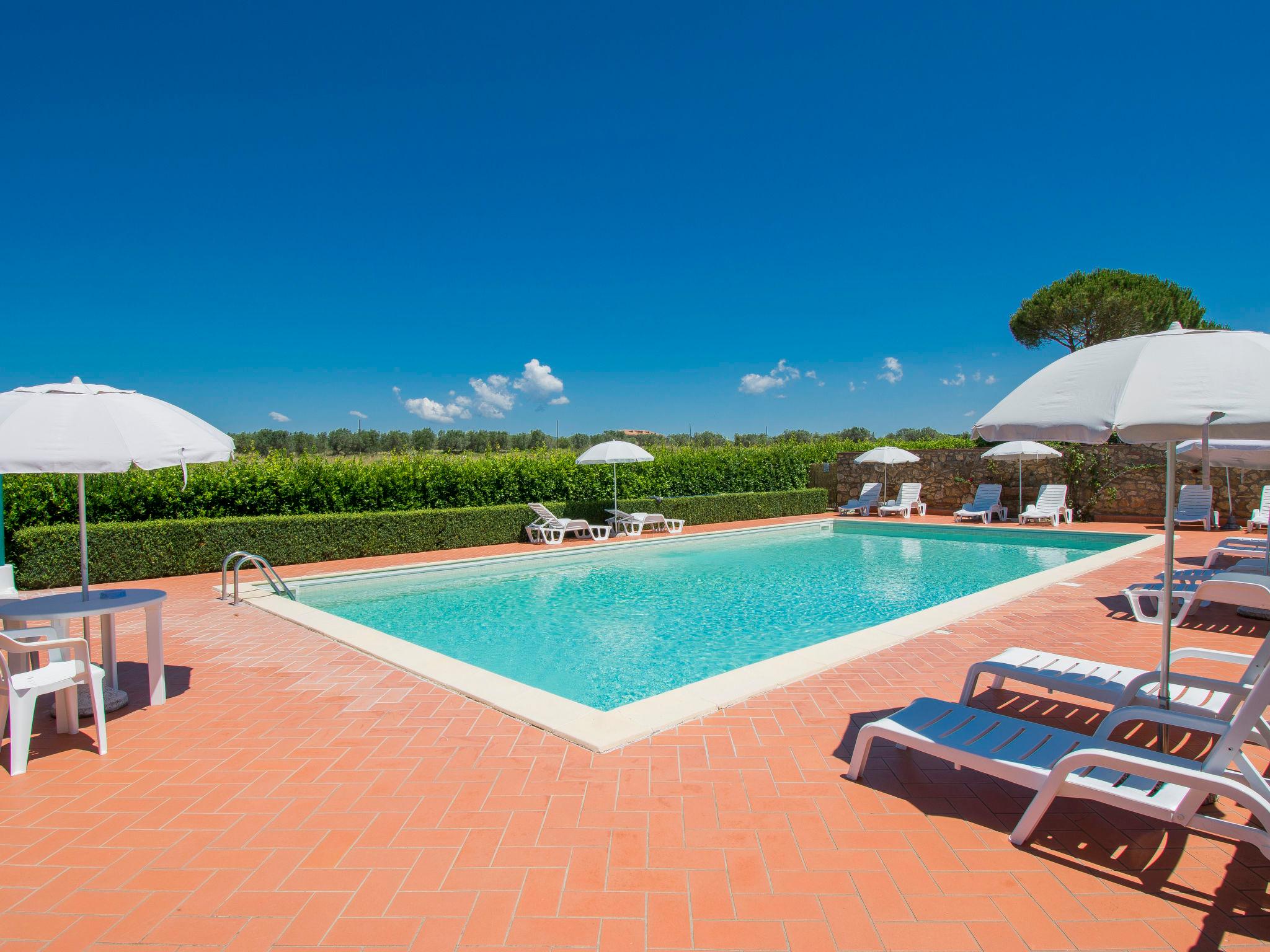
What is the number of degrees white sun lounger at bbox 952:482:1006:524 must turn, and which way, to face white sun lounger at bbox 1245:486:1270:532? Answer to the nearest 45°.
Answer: approximately 90° to its left

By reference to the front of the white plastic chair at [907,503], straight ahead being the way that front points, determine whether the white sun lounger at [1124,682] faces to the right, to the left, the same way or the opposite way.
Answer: to the right

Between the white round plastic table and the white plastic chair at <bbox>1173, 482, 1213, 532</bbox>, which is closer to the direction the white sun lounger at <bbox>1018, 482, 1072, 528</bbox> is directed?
the white round plastic table

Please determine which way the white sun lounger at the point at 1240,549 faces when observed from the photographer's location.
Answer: facing to the left of the viewer

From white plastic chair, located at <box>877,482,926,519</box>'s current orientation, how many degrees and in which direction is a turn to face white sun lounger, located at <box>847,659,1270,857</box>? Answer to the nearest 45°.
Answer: approximately 45° to its left

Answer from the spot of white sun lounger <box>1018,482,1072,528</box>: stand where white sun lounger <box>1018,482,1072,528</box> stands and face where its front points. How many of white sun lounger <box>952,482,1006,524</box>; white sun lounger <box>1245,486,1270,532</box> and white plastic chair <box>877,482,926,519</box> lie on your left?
1

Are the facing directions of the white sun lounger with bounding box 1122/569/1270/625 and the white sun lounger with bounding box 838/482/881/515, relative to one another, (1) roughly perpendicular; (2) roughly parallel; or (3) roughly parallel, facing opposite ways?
roughly perpendicular

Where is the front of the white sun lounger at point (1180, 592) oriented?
to the viewer's left

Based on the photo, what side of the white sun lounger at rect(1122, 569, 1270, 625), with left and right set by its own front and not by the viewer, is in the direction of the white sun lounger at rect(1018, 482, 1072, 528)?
right
